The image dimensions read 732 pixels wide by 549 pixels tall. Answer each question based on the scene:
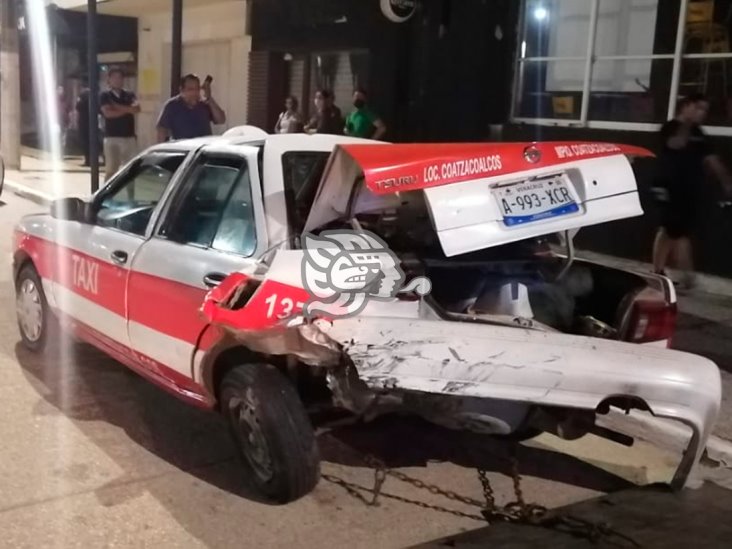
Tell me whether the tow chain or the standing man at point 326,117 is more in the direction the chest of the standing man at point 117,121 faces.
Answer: the tow chain

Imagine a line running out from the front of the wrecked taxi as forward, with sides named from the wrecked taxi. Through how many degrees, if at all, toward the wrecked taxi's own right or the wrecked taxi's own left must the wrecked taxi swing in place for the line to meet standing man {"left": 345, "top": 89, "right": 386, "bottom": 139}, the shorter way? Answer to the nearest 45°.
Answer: approximately 45° to the wrecked taxi's own right

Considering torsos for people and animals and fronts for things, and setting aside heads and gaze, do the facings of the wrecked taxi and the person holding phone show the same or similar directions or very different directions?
very different directions

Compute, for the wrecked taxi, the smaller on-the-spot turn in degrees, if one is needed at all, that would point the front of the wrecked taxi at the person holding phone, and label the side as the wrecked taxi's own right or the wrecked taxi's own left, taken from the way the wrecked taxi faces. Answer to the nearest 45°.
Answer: approximately 45° to the wrecked taxi's own right

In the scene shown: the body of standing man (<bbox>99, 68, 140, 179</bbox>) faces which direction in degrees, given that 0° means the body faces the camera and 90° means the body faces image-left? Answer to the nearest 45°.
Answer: approximately 0°

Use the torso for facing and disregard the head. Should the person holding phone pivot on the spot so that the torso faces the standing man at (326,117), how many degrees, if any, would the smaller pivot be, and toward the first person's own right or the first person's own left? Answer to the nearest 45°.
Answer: approximately 90° to the first person's own left

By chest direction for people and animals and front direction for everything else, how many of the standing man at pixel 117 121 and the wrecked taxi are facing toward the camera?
1

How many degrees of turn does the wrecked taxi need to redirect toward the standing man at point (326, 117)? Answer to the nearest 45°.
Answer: approximately 45° to its right
